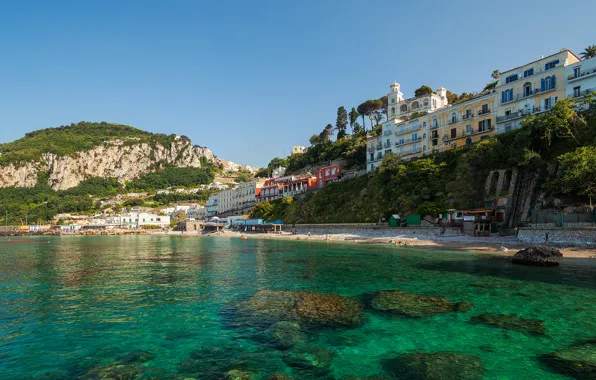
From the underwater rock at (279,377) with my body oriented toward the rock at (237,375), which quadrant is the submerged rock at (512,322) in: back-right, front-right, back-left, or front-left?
back-right

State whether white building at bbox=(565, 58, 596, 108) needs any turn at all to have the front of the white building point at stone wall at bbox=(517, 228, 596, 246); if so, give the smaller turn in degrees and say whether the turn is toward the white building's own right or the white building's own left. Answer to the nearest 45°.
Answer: approximately 45° to the white building's own left

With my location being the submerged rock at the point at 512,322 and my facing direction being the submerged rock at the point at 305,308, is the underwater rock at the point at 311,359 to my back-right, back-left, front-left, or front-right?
front-left

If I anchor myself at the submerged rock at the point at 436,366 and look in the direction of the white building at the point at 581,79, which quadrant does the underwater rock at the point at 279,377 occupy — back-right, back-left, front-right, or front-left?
back-left

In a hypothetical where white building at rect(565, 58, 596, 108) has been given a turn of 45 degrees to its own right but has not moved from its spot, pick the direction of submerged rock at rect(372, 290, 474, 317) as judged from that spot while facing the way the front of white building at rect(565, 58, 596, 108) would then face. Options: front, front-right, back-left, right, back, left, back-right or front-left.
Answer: left

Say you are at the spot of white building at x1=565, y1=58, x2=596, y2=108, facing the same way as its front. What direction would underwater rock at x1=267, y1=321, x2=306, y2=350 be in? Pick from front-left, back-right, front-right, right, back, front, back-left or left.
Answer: front-left

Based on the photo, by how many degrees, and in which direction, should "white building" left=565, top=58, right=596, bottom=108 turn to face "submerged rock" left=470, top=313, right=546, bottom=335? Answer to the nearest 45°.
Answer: approximately 45° to its left

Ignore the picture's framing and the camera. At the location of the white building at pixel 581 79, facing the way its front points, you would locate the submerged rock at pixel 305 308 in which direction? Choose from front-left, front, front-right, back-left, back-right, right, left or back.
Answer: front-left

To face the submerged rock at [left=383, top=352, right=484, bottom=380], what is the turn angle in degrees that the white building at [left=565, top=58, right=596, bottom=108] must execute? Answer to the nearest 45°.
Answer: approximately 45° to its left

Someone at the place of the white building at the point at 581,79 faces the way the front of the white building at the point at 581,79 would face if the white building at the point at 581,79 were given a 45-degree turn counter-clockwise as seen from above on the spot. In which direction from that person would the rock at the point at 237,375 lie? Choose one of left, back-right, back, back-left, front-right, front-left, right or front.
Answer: front

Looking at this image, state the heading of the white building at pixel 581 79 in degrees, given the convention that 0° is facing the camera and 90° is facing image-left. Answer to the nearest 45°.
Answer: approximately 45°

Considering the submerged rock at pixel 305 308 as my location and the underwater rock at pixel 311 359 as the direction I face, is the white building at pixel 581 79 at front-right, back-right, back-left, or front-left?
back-left

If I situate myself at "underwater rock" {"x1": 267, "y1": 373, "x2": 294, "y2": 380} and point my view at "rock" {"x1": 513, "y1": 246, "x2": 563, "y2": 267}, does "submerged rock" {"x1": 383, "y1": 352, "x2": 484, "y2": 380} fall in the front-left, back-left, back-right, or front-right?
front-right
